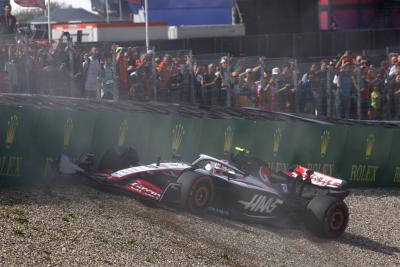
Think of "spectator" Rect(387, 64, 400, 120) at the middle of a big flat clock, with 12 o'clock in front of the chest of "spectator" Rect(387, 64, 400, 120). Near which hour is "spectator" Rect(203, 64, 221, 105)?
"spectator" Rect(203, 64, 221, 105) is roughly at 2 o'clock from "spectator" Rect(387, 64, 400, 120).

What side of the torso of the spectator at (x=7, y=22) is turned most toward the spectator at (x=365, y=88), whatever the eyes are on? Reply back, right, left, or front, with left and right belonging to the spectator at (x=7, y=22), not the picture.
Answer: left

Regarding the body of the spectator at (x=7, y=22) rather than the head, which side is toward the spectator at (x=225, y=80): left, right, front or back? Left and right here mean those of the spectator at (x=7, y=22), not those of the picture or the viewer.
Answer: left

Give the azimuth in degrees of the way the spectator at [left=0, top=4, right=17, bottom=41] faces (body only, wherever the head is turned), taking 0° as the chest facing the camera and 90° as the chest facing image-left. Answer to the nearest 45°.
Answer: approximately 0°

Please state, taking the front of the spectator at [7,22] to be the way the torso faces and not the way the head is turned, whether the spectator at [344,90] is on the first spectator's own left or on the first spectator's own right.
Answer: on the first spectator's own left

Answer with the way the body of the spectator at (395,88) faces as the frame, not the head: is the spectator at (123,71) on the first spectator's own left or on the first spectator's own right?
on the first spectator's own right

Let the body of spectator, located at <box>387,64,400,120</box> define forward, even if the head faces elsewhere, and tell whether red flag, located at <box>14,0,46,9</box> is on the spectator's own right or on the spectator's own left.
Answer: on the spectator's own right

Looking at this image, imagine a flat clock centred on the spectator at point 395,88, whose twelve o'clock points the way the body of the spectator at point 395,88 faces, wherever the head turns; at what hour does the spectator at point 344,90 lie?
the spectator at point 344,90 is roughly at 2 o'clock from the spectator at point 395,88.

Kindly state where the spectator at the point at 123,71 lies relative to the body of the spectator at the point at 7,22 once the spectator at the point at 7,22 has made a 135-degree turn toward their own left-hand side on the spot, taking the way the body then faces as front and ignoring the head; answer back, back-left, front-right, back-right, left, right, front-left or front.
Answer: front-right
